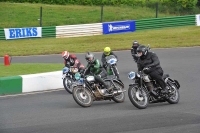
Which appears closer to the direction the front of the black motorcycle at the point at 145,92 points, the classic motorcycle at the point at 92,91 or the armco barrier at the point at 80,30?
the classic motorcycle

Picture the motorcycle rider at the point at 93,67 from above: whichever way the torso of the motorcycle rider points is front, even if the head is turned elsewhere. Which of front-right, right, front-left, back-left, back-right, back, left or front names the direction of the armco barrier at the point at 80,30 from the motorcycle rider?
back-right

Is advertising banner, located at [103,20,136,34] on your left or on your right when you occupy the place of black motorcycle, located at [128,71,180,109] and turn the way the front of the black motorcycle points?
on your right

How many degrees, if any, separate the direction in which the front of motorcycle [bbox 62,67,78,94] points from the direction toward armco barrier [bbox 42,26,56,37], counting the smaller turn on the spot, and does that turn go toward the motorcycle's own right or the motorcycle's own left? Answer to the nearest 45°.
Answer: approximately 135° to the motorcycle's own right

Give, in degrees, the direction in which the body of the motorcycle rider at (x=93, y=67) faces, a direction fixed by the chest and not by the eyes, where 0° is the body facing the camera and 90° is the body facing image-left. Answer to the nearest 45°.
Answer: approximately 45°

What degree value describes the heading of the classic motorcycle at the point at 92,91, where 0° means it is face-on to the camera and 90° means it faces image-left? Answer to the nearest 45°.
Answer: approximately 45°

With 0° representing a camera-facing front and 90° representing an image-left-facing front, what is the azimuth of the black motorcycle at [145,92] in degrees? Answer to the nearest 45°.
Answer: approximately 45°

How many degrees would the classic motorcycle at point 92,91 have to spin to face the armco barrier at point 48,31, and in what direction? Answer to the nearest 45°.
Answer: approximately 135° to its right

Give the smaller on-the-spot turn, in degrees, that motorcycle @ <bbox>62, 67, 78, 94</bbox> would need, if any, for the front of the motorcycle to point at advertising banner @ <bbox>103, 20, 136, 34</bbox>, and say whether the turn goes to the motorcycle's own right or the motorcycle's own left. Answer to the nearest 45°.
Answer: approximately 135° to the motorcycle's own right

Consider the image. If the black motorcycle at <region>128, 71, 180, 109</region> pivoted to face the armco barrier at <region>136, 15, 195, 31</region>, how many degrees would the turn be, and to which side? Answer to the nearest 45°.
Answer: approximately 135° to its right

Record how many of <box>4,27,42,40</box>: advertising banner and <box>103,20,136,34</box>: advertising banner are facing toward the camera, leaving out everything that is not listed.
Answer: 2
